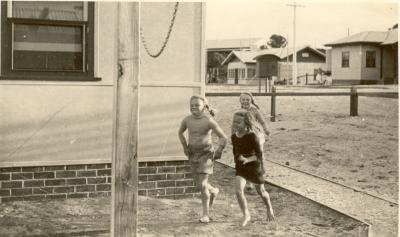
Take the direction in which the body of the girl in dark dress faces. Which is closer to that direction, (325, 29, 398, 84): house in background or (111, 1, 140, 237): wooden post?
the wooden post

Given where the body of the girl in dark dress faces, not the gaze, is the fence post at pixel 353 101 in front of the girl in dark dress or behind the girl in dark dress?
behind

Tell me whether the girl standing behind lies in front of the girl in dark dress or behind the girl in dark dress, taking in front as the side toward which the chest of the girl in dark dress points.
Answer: behind

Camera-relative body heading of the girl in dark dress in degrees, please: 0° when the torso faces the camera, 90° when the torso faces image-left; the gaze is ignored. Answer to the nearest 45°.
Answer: approximately 45°

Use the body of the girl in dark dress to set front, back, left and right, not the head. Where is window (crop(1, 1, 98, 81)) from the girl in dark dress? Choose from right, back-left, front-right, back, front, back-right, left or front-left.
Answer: front-right

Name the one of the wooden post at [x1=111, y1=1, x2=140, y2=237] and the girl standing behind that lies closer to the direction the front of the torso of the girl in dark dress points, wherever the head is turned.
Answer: the wooden post
